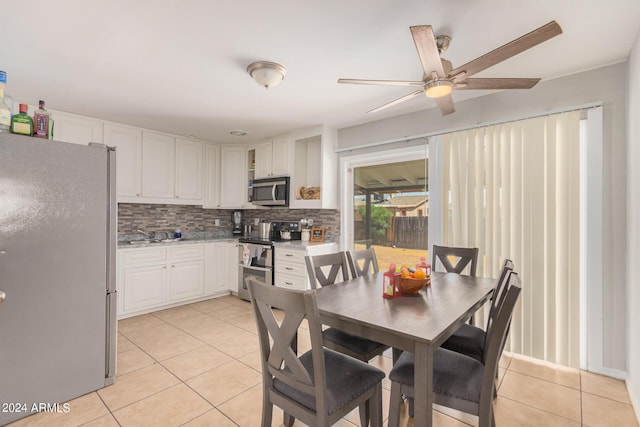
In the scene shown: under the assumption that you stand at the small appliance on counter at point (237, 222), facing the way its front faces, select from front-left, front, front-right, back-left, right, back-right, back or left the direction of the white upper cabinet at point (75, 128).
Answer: front-right

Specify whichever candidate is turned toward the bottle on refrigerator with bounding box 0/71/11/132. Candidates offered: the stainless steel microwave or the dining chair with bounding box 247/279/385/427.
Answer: the stainless steel microwave

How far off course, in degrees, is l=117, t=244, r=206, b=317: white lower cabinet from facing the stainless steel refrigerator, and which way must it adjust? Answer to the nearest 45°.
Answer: approximately 45° to its right

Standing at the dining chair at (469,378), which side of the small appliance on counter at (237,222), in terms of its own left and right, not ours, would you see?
front

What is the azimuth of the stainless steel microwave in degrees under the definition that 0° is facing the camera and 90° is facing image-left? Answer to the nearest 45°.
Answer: approximately 45°

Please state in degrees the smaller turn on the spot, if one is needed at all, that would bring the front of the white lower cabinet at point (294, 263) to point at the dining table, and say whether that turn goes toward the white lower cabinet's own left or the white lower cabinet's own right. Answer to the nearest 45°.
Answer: approximately 45° to the white lower cabinet's own left

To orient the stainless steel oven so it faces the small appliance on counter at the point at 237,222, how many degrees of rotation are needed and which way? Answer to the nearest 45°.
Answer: approximately 135° to its right

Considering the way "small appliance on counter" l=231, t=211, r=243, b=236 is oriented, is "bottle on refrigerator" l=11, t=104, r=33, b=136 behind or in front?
in front

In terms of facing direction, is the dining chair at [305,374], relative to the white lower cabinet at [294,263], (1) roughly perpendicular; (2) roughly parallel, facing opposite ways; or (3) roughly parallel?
roughly parallel, facing opposite ways

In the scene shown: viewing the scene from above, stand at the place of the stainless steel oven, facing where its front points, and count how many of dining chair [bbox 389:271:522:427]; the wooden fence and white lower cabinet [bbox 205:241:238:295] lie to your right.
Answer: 1

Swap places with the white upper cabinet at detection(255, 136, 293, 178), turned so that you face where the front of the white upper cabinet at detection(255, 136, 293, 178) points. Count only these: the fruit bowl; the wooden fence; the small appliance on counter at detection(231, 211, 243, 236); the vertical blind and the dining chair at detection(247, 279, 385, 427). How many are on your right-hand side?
1

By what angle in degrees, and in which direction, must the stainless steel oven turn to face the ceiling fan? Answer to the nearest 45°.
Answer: approximately 45° to its left

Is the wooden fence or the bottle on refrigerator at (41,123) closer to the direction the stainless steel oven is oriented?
the bottle on refrigerator

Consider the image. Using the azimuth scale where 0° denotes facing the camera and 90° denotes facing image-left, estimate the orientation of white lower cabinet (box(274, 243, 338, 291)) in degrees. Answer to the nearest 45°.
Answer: approximately 45°

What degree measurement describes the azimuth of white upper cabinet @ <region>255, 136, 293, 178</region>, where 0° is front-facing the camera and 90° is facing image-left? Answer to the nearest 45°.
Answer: approximately 45°

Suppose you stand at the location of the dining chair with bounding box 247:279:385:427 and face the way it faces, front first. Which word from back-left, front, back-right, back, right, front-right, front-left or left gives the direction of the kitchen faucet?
left

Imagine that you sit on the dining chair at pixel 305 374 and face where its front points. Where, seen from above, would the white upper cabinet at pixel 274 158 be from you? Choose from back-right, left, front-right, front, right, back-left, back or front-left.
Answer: front-left

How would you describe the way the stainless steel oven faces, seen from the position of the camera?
facing the viewer and to the left of the viewer

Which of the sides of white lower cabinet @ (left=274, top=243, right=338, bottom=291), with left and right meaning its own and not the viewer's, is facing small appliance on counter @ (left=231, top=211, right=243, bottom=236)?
right

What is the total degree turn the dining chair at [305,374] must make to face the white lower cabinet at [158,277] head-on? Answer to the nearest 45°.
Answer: approximately 90° to its left

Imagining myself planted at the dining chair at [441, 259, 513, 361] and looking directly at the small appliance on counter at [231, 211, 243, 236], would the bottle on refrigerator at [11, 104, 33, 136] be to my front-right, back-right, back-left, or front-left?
front-left
